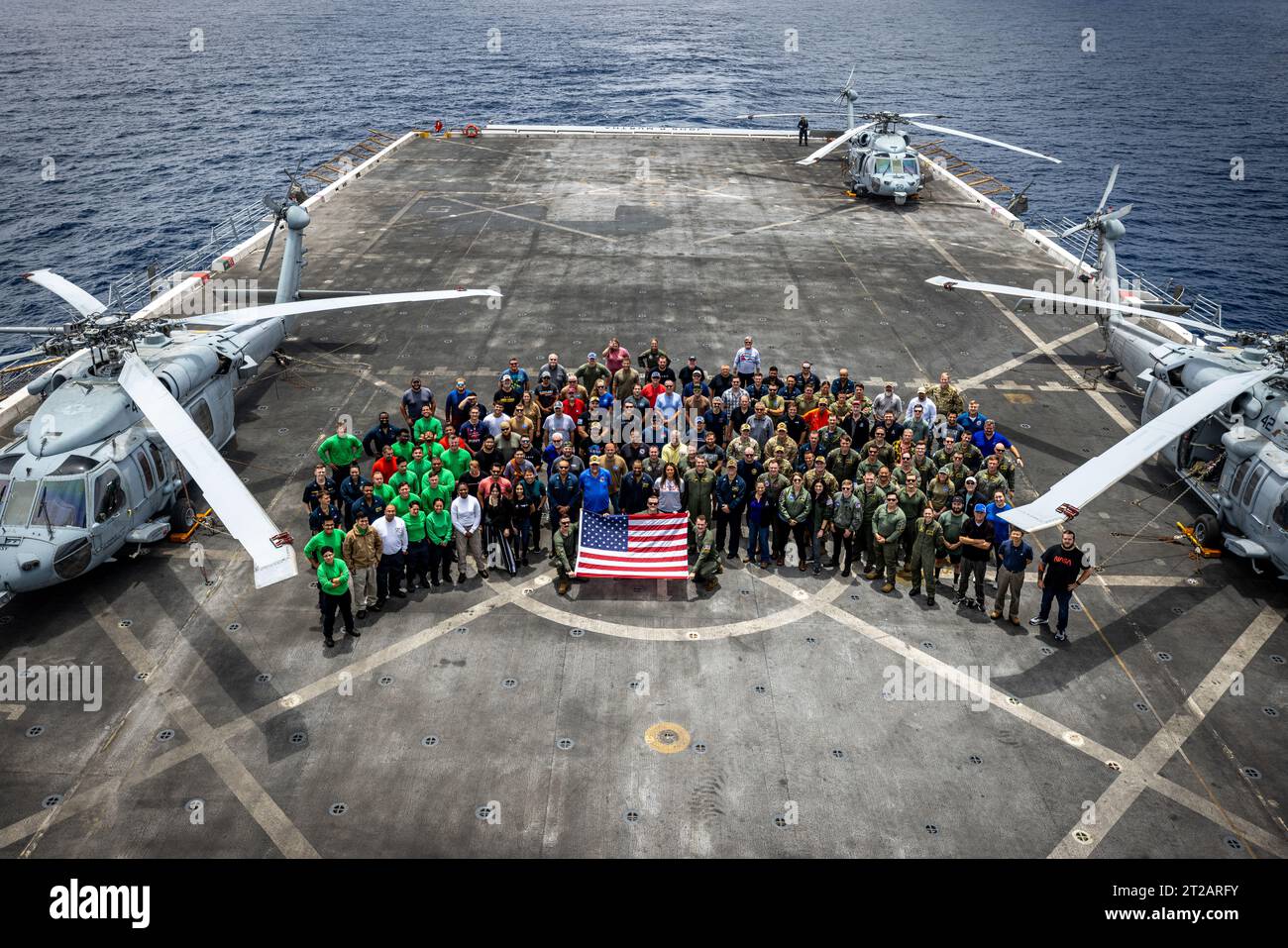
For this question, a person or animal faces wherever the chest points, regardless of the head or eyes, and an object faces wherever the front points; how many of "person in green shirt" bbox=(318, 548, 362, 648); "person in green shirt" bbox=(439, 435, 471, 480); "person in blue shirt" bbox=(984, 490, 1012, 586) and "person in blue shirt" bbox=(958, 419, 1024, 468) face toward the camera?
4

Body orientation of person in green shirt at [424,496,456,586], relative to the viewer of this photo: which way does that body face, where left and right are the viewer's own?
facing the viewer

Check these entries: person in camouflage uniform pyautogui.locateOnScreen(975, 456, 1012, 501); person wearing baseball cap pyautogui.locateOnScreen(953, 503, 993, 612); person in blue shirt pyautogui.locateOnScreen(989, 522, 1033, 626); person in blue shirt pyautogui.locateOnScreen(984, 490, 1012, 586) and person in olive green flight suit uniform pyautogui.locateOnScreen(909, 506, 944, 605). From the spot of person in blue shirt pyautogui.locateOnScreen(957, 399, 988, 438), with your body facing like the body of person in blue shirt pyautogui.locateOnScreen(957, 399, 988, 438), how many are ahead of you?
5

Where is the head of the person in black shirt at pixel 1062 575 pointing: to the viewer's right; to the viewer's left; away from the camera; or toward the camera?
toward the camera

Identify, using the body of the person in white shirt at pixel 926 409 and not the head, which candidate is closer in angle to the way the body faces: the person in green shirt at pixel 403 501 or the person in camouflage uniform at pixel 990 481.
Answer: the person in camouflage uniform

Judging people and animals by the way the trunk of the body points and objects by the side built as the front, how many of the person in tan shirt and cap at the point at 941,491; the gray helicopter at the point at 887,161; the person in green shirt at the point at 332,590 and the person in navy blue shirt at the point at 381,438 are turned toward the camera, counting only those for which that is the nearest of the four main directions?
4

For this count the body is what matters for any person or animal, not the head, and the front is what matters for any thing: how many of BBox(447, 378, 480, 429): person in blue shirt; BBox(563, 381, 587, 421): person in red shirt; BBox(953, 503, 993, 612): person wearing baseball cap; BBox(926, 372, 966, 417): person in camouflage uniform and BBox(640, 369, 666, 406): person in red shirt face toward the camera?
5

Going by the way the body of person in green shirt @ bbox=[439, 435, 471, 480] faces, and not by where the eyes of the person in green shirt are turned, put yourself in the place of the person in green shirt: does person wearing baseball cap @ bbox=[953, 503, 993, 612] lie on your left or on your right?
on your left

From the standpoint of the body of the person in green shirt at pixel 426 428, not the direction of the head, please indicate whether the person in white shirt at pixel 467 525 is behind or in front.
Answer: in front

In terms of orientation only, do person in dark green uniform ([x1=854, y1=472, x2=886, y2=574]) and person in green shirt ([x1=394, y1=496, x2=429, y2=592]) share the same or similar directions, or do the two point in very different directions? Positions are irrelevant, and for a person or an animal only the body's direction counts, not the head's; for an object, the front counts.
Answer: same or similar directions

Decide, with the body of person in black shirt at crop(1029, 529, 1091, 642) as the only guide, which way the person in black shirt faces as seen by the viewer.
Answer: toward the camera

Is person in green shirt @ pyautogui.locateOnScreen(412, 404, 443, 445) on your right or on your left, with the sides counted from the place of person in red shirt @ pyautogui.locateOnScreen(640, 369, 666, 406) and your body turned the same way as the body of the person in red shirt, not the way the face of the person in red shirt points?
on your right

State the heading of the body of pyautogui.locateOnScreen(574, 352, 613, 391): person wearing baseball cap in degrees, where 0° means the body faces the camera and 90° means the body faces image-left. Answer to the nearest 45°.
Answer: approximately 0°

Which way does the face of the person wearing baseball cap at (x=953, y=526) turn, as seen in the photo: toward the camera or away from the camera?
toward the camera

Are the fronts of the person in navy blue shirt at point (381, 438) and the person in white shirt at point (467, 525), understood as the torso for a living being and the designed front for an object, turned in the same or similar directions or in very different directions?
same or similar directions

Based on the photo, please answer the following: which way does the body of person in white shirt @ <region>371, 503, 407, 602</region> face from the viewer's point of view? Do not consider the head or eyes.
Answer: toward the camera
